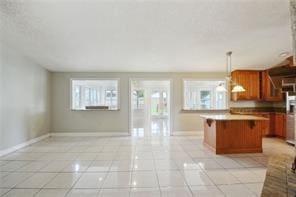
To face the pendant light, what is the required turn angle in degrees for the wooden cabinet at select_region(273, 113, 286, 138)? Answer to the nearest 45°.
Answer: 0° — it already faces it

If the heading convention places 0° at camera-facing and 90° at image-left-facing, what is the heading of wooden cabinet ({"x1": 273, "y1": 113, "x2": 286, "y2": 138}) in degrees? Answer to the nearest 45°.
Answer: approximately 45°
